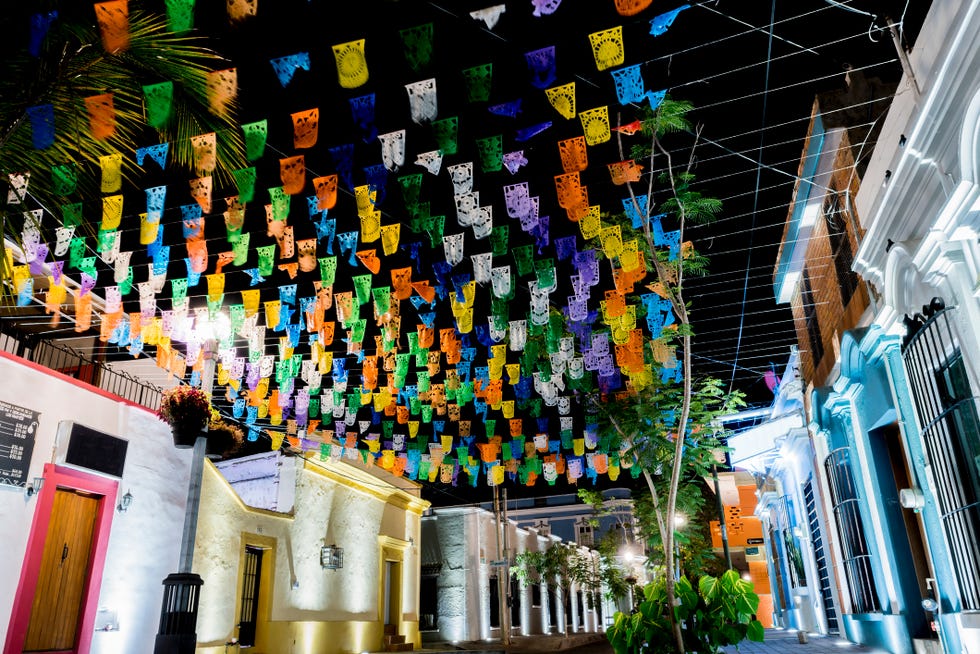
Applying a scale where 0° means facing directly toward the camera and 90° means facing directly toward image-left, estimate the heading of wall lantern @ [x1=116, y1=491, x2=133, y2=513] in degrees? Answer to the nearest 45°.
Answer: approximately 315°

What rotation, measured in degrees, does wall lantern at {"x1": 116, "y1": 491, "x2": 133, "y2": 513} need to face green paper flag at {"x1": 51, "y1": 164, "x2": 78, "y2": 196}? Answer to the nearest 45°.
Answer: approximately 45° to its right

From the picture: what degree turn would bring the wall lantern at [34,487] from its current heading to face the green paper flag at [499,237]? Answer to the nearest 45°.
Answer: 0° — it already faces it

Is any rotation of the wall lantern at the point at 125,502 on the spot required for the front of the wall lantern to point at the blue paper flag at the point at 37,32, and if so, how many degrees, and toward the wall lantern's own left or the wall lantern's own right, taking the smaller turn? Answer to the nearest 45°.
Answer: approximately 45° to the wall lantern's own right

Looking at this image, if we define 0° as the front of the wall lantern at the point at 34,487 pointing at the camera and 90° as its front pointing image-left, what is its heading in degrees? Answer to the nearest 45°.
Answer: approximately 315°

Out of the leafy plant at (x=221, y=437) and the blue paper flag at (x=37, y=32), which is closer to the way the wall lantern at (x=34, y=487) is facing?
the blue paper flag

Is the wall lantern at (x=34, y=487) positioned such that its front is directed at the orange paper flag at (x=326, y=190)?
yes
